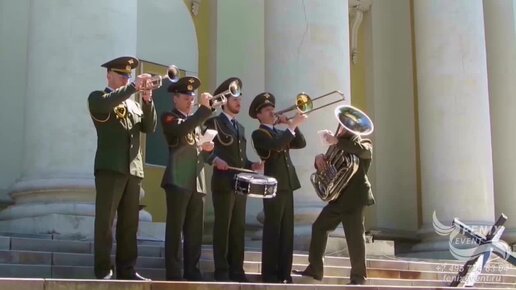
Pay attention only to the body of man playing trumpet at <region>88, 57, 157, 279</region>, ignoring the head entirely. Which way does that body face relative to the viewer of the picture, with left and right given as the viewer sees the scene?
facing the viewer and to the right of the viewer

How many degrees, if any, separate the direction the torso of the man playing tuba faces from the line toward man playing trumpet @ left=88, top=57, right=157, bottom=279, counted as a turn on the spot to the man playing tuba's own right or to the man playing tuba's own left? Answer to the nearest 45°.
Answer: approximately 45° to the man playing tuba's own left

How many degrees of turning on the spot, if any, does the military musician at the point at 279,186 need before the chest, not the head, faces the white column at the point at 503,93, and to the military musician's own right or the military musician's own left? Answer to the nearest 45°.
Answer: approximately 90° to the military musician's own left

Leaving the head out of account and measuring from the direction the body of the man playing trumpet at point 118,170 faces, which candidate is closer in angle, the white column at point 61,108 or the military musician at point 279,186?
the military musician

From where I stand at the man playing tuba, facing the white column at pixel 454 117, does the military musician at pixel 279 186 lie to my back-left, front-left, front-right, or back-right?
back-left

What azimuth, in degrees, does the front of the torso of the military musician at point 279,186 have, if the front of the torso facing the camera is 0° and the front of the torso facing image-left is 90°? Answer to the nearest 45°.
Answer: approximately 315°

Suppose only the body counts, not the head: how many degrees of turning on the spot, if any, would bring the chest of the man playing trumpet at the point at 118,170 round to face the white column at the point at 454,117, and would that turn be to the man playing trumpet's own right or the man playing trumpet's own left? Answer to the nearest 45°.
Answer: approximately 90° to the man playing trumpet's own left

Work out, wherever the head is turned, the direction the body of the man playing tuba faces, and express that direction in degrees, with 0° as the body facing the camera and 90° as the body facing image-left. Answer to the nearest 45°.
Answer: approximately 90°
